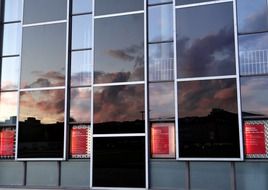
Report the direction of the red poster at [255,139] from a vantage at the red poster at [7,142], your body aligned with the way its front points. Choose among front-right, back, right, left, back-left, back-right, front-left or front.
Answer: front-left

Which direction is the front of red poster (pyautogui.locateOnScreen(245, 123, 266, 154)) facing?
toward the camera

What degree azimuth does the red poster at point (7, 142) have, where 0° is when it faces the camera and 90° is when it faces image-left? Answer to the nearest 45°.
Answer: approximately 0°

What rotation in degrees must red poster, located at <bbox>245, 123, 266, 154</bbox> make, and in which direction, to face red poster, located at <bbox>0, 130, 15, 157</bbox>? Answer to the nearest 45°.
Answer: approximately 90° to its right

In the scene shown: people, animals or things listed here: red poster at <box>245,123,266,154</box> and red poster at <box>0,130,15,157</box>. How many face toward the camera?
2
